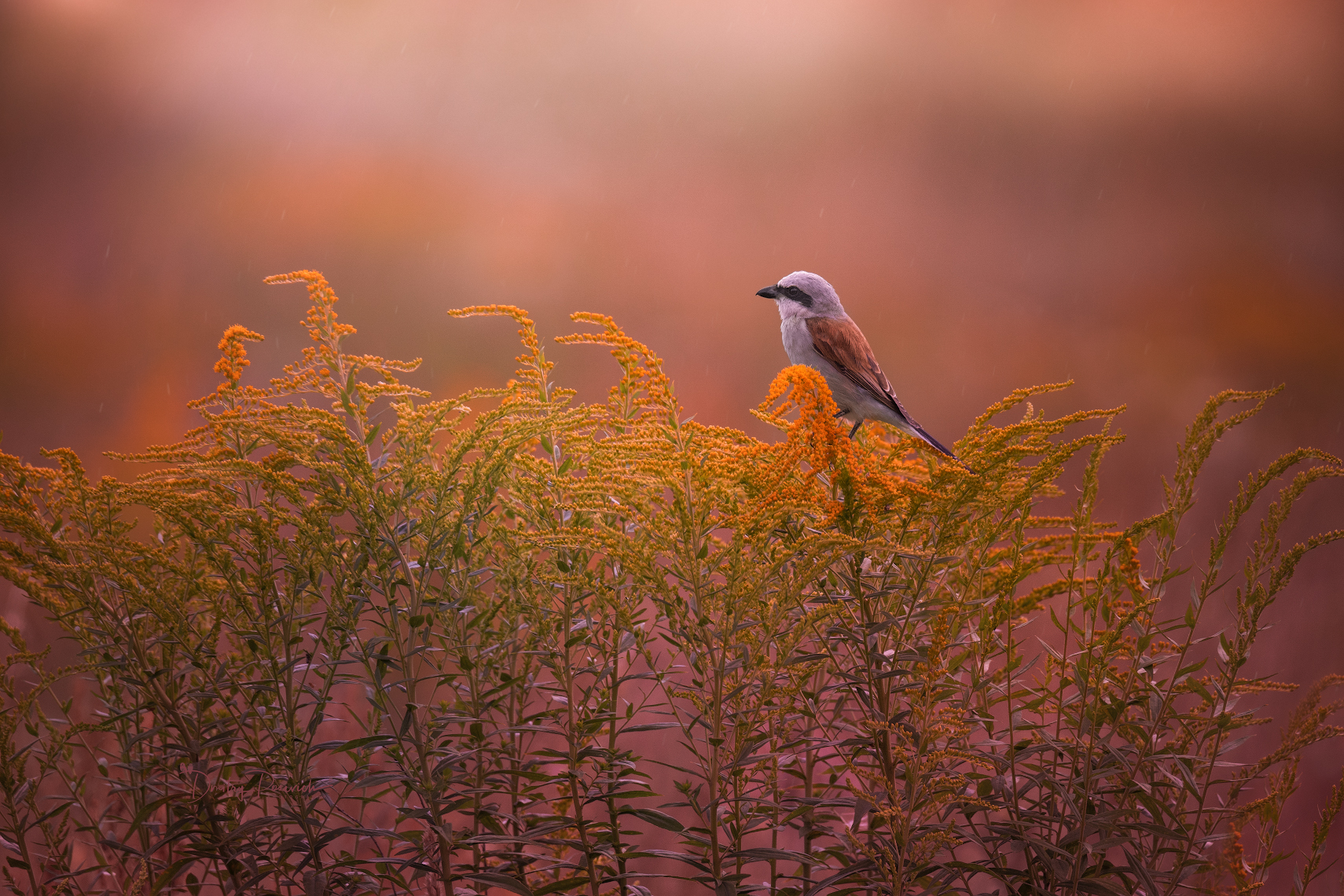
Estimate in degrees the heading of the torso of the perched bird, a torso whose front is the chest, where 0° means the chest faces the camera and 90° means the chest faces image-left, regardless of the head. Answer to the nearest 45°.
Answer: approximately 90°
